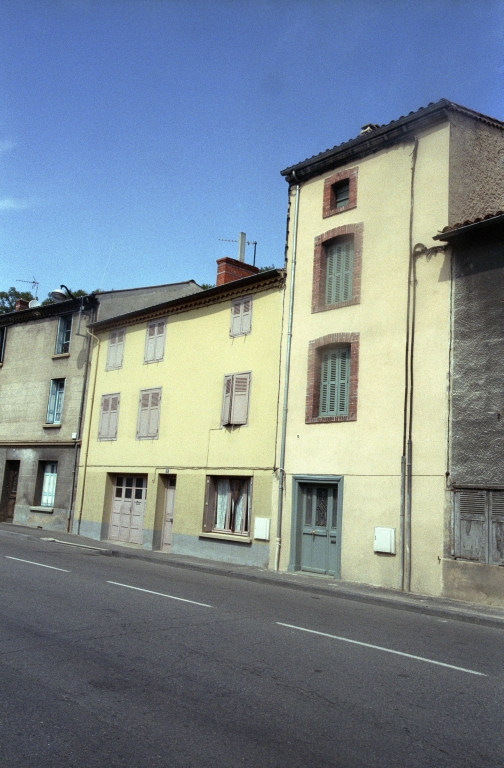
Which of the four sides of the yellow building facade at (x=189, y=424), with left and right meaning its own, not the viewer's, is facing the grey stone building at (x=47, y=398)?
right

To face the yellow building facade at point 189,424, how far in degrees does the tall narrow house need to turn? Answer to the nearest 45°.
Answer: approximately 90° to its right

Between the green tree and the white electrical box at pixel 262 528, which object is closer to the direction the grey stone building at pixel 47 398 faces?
the white electrical box

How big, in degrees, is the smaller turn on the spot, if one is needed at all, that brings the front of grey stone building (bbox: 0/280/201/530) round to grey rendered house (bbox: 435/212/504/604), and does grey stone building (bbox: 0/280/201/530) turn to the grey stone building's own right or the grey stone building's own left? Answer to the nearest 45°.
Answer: approximately 90° to the grey stone building's own left

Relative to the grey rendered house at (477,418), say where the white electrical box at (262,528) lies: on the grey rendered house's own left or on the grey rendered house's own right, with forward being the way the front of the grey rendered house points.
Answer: on the grey rendered house's own right

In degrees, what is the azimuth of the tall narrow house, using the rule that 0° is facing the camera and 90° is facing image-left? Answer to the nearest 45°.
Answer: approximately 45°

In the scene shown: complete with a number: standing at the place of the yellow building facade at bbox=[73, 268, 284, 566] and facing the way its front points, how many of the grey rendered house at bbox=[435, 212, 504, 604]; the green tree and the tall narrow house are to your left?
2

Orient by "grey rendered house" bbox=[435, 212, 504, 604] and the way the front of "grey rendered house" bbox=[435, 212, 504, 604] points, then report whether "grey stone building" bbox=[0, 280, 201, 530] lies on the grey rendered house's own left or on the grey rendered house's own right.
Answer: on the grey rendered house's own right

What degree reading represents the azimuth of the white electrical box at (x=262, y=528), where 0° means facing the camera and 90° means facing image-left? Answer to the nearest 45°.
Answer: approximately 45°

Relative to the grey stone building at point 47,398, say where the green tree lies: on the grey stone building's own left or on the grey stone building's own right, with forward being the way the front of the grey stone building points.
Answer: on the grey stone building's own right

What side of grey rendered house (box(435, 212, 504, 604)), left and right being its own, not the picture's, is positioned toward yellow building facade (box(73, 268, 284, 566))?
right

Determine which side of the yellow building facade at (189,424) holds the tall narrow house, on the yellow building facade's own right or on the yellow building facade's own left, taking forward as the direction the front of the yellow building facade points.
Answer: on the yellow building facade's own left
